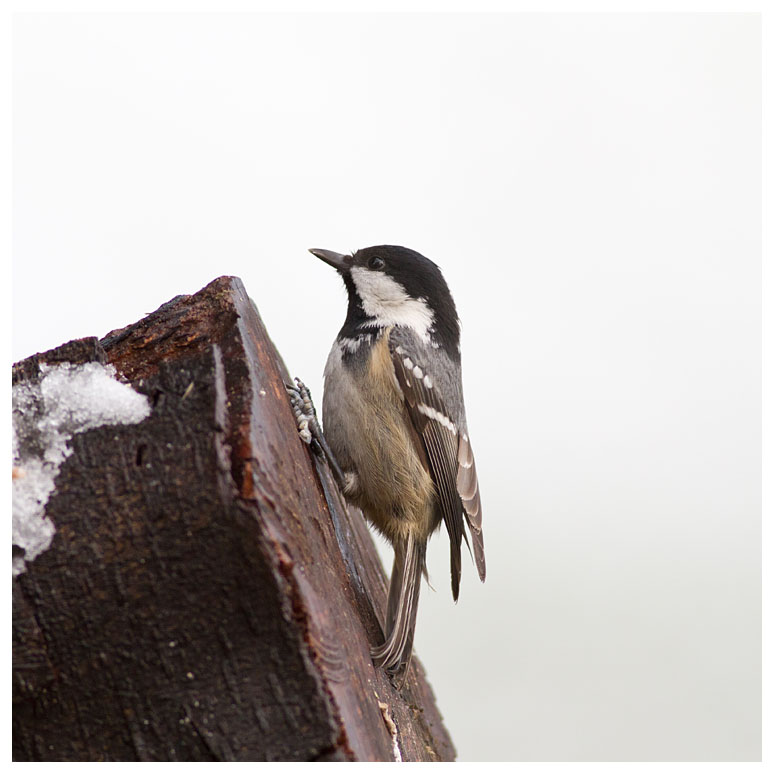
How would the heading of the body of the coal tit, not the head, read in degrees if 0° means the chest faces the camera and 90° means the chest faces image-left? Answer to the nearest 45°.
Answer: approximately 90°
